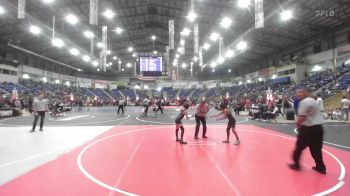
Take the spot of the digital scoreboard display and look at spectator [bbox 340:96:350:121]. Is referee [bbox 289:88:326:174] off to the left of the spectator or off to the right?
right

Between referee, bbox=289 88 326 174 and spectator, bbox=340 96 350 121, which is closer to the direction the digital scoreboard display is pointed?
the referee

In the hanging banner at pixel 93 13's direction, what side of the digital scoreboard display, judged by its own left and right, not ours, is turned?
front

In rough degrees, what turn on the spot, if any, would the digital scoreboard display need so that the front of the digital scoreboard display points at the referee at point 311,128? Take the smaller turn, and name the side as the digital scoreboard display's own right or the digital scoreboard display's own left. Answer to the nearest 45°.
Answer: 0° — it already faces them

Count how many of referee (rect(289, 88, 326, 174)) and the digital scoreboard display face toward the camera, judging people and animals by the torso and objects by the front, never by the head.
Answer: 1

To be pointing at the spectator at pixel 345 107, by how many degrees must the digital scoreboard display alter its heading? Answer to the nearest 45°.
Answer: approximately 45° to its left

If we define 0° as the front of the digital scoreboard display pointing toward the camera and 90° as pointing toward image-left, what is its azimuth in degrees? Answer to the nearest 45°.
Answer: approximately 0°

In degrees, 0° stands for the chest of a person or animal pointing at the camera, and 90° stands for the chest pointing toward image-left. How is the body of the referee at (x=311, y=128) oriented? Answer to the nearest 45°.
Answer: approximately 90°

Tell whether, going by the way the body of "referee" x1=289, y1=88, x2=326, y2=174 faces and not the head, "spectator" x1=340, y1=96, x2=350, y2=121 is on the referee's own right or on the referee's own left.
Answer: on the referee's own right
